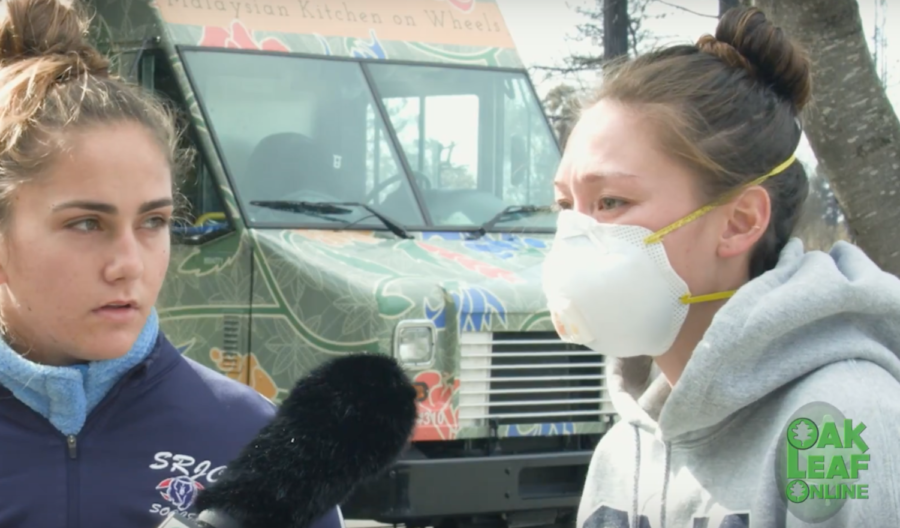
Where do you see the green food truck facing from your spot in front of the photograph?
facing the viewer and to the right of the viewer

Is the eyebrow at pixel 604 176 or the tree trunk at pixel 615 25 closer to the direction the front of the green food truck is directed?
the eyebrow

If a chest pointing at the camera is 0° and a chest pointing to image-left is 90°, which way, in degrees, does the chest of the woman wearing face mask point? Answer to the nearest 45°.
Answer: approximately 45°

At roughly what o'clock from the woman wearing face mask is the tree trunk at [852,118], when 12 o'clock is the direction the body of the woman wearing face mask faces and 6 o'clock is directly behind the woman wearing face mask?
The tree trunk is roughly at 5 o'clock from the woman wearing face mask.

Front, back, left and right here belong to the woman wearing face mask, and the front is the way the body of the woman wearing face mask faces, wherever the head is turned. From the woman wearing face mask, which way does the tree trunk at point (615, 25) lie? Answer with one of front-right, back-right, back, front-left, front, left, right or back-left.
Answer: back-right

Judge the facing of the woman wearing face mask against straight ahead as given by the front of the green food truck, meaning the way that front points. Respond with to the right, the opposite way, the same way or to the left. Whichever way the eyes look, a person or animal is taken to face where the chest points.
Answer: to the right

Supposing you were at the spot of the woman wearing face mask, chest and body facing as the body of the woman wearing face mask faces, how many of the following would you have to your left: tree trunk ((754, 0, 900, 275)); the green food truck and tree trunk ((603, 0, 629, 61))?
0

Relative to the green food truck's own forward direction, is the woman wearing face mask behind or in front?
in front

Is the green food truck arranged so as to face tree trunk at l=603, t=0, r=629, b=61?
no

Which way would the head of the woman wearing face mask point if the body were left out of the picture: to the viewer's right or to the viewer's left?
to the viewer's left
